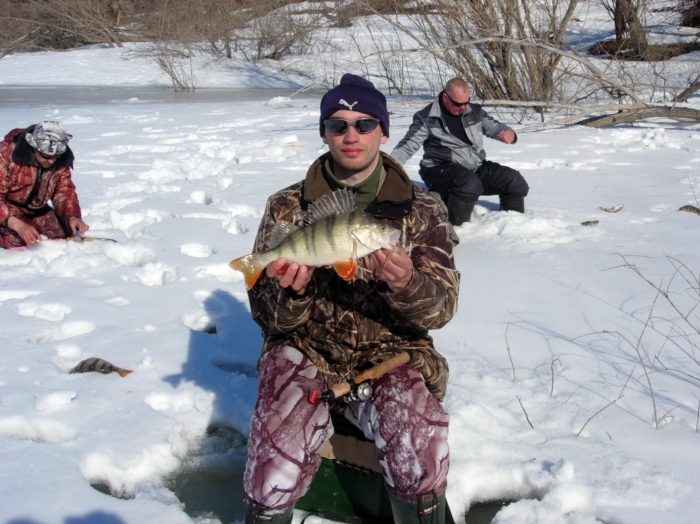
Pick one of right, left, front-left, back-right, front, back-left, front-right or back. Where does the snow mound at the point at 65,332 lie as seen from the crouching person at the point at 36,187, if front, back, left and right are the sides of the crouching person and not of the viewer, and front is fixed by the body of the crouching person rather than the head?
front-right

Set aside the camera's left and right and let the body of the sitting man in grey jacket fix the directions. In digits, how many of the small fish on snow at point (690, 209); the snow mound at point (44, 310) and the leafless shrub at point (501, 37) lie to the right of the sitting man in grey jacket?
1

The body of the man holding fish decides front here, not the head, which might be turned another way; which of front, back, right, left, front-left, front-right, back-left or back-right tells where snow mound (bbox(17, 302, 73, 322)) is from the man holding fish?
back-right

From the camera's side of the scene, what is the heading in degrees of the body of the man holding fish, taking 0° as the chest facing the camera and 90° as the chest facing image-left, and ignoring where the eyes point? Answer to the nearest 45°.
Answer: approximately 0°

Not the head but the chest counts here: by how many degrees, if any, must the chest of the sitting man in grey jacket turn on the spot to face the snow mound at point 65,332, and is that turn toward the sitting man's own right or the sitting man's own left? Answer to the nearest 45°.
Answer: approximately 90° to the sitting man's own right

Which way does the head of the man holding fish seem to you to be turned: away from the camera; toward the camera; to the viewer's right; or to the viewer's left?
toward the camera

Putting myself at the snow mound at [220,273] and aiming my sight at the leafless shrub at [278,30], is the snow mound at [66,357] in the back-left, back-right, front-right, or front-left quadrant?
back-left

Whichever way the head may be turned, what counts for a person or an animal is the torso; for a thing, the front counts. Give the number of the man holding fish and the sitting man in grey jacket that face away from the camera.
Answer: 0

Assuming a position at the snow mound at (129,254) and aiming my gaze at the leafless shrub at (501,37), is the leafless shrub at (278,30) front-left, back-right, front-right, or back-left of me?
front-left

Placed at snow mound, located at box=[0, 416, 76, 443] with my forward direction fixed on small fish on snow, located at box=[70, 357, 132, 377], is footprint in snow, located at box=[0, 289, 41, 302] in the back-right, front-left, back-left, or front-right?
front-left

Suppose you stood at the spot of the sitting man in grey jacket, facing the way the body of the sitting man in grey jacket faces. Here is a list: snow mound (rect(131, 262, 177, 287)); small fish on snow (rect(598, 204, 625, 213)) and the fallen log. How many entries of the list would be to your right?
1

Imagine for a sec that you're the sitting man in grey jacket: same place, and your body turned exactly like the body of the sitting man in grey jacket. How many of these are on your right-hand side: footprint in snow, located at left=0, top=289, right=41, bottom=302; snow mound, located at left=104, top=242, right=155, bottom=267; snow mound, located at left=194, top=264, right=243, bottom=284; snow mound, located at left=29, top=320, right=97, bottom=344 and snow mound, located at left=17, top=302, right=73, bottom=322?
5

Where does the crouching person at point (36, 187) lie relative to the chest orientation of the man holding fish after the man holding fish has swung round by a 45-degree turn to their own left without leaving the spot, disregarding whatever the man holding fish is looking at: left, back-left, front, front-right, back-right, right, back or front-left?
back

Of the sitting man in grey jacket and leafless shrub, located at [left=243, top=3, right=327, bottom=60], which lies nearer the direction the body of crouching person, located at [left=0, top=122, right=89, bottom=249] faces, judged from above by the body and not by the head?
the sitting man in grey jacket

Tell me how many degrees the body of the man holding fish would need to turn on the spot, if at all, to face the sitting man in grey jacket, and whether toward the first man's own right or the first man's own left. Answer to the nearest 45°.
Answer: approximately 180°

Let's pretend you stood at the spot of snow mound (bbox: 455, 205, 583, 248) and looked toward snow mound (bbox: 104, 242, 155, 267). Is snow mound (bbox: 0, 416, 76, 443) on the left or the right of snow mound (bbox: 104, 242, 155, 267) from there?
left
